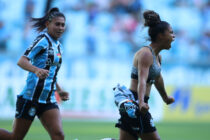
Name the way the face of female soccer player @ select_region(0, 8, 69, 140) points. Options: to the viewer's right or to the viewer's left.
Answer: to the viewer's right

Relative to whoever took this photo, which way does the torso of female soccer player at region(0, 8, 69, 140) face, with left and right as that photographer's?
facing the viewer and to the right of the viewer

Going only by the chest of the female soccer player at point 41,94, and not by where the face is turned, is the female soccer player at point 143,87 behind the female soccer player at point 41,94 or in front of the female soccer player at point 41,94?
in front

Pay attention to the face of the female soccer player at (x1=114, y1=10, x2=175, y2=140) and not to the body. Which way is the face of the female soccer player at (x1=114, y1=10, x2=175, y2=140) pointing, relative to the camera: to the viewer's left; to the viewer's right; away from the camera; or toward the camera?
to the viewer's right
